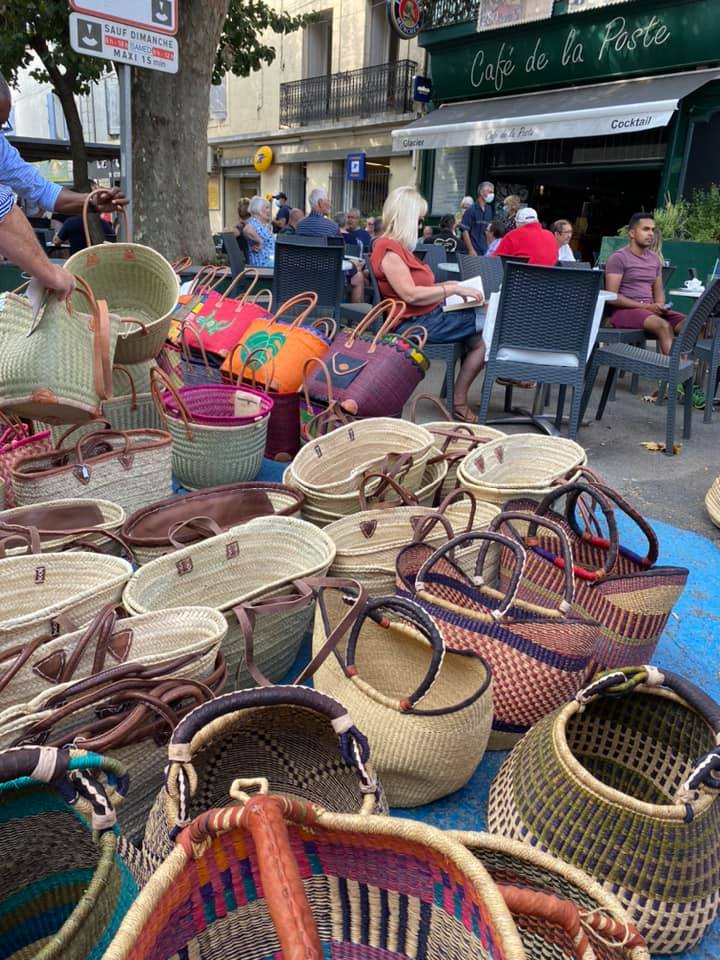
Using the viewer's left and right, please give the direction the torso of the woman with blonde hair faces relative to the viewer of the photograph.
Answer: facing to the right of the viewer

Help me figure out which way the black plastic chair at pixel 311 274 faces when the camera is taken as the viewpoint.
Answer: facing away from the viewer

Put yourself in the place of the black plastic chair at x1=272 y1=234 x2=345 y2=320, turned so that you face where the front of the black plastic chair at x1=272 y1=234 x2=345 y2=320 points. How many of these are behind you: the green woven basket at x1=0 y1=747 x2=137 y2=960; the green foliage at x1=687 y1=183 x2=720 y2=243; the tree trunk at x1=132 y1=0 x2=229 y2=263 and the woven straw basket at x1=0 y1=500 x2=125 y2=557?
2

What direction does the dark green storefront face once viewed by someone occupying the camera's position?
facing the viewer and to the left of the viewer

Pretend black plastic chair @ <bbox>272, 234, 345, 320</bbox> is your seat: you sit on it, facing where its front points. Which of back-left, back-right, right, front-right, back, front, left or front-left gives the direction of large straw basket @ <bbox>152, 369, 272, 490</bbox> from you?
back

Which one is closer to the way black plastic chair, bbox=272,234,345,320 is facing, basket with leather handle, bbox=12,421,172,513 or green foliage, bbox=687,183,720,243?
the green foliage

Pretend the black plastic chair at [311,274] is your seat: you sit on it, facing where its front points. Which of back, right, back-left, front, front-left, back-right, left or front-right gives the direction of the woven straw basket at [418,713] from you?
back

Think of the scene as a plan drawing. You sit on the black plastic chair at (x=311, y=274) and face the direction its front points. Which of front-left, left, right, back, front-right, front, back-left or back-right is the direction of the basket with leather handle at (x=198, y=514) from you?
back

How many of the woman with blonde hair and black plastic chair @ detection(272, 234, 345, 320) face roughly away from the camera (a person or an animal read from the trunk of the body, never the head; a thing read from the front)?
1

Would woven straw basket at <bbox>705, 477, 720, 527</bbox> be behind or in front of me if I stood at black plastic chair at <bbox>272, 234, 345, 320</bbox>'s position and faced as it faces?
behind

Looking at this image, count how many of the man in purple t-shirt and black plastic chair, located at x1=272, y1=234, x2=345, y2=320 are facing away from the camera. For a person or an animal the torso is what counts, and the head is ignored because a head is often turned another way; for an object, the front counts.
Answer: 1
